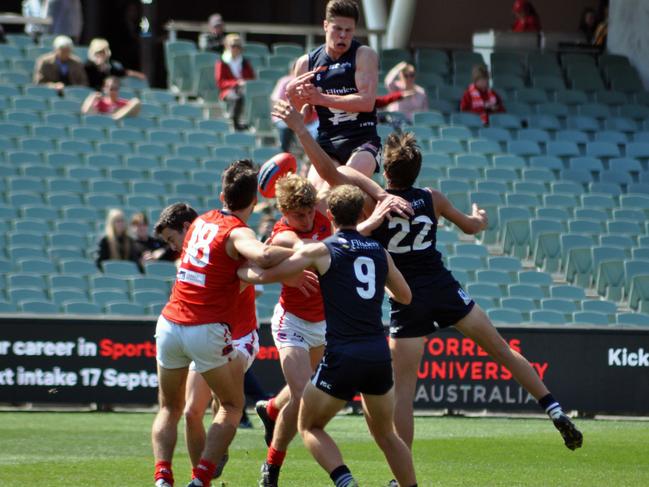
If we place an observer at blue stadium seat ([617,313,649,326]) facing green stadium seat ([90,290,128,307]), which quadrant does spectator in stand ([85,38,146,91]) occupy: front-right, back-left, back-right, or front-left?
front-right

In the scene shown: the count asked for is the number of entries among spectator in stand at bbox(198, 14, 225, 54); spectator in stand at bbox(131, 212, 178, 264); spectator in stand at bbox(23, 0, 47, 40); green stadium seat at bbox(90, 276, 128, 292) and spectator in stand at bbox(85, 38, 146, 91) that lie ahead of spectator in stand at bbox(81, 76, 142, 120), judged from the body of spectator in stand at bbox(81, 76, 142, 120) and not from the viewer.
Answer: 2

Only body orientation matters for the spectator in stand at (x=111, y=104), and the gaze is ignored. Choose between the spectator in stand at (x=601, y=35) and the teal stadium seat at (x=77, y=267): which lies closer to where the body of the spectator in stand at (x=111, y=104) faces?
the teal stadium seat

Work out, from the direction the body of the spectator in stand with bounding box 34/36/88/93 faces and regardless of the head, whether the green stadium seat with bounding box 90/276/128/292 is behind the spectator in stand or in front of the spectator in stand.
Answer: in front

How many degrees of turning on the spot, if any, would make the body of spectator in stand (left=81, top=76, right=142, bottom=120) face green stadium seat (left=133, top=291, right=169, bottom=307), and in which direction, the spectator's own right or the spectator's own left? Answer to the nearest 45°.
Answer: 0° — they already face it

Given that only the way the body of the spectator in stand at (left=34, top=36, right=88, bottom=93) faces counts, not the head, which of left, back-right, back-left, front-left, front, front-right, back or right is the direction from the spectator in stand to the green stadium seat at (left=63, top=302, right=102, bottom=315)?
front

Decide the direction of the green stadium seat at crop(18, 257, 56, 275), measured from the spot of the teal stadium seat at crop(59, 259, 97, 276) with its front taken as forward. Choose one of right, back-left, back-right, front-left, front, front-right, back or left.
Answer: right

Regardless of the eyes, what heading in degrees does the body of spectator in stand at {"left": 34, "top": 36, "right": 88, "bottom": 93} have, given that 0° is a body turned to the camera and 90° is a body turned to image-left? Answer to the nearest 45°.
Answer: approximately 0°

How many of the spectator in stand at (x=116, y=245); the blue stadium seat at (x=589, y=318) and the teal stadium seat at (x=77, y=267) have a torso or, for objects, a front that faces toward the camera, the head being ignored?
3

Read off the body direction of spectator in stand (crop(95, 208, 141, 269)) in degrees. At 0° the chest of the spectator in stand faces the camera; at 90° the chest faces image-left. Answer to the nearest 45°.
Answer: approximately 0°

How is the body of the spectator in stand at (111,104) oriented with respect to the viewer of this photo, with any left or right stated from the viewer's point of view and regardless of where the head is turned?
facing the viewer

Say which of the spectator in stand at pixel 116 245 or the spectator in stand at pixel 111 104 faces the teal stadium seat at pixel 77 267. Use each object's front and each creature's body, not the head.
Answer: the spectator in stand at pixel 111 104

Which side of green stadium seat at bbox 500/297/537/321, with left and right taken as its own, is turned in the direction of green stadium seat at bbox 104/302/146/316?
right

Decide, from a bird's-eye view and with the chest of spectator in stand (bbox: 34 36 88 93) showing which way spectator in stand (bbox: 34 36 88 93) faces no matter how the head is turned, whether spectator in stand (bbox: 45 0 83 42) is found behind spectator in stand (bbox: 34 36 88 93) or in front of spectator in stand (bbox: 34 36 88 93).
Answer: behind

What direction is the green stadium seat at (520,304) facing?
toward the camera

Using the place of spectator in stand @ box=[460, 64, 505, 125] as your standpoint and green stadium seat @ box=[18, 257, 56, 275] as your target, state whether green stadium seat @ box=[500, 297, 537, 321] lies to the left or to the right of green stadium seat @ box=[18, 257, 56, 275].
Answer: left

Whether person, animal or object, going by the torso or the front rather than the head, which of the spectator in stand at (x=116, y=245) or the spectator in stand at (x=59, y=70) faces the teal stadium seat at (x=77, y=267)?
the spectator in stand at (x=59, y=70)
